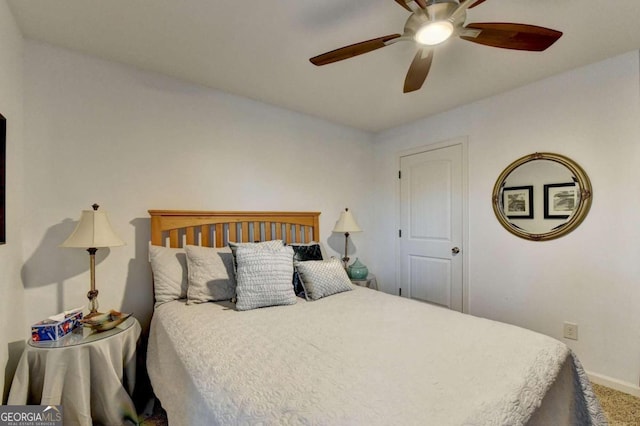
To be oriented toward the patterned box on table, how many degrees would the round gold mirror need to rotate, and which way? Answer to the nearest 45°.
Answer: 0° — it already faces it

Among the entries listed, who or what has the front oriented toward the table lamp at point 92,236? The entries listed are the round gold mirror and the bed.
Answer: the round gold mirror

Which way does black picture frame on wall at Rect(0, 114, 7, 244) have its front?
to the viewer's right

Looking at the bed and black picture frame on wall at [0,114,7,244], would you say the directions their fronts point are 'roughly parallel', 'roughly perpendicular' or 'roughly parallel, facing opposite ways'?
roughly perpendicular

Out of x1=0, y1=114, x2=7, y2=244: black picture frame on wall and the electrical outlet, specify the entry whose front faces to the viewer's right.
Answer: the black picture frame on wall

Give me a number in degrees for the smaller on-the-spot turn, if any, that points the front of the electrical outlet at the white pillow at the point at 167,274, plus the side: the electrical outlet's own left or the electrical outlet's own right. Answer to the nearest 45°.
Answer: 0° — it already faces it

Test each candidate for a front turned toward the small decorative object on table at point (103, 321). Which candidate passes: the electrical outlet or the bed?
the electrical outlet

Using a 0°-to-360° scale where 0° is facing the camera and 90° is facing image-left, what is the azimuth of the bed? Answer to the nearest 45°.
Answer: approximately 315°

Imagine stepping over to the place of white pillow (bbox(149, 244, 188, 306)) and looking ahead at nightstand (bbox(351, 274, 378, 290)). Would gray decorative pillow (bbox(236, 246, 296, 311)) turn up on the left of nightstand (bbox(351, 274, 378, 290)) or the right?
right
